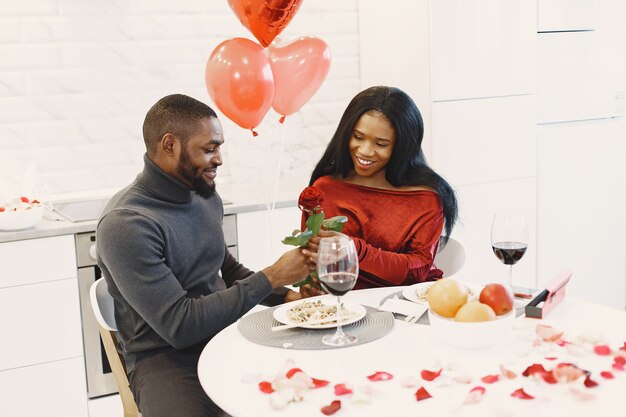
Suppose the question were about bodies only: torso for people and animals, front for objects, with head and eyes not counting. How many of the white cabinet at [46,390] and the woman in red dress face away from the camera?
0

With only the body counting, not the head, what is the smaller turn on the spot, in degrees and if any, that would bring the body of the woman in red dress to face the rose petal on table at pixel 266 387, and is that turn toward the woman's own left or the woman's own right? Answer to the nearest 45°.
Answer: approximately 45° to the woman's own left

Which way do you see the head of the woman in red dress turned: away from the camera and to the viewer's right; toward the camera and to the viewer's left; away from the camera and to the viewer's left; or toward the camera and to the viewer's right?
toward the camera and to the viewer's left

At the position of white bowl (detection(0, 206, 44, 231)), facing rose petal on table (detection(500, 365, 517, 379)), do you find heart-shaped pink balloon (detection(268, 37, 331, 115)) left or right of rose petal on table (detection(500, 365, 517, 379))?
left

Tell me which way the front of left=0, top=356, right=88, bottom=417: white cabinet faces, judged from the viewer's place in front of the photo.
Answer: facing the viewer and to the right of the viewer

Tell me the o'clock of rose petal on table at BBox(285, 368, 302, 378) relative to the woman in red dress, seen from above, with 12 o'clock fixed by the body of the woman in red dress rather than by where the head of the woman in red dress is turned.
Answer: The rose petal on table is roughly at 11 o'clock from the woman in red dress.

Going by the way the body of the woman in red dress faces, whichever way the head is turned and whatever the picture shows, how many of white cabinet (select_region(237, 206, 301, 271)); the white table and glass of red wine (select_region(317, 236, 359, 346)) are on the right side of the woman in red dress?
1

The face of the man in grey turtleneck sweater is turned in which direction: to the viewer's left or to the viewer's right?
to the viewer's right

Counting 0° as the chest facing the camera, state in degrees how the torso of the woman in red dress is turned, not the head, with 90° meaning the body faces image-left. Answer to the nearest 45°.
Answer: approximately 45°

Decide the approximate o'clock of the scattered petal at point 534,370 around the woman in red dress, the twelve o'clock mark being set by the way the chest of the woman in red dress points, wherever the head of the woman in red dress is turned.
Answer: The scattered petal is roughly at 10 o'clock from the woman in red dress.

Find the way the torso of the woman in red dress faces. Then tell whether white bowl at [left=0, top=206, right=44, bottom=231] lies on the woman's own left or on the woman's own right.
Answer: on the woman's own right

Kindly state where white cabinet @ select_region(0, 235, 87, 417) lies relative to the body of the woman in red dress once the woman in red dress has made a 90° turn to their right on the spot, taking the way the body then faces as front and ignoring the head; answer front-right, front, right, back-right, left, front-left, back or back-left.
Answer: front-left

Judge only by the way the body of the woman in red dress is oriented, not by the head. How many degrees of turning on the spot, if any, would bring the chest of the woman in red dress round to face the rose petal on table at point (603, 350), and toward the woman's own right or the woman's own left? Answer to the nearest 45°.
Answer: approximately 90° to the woman's own left
